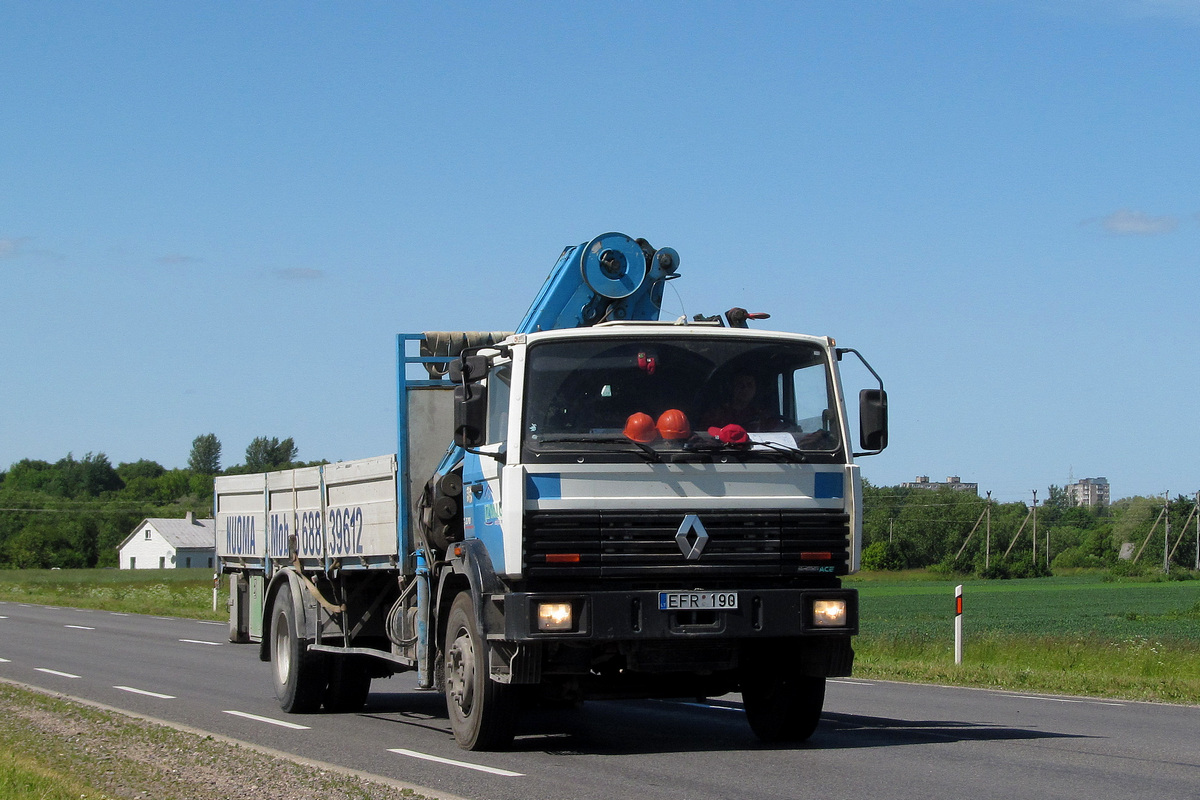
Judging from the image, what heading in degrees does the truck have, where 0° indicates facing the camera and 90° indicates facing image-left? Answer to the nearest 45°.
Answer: approximately 315°
